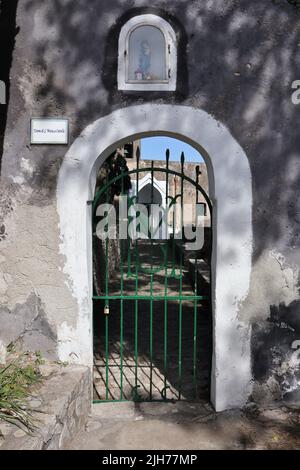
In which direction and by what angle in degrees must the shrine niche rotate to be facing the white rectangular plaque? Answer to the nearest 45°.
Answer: approximately 90° to its right

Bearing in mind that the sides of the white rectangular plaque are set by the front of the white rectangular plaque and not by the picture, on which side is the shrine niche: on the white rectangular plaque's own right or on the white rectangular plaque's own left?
on the white rectangular plaque's own left

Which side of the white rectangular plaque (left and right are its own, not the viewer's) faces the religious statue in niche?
left

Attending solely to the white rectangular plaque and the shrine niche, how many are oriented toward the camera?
2

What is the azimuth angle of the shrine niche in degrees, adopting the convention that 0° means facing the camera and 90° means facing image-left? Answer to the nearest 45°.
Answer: approximately 0°
